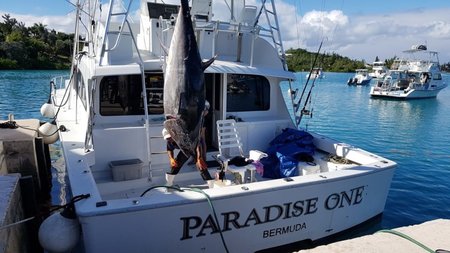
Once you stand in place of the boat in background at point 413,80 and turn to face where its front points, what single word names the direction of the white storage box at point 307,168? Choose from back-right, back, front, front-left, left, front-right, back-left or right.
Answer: back-right

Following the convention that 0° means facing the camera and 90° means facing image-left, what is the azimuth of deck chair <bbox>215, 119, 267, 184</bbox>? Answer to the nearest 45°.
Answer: approximately 315°

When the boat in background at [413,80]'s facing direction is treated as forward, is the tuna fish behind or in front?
behind

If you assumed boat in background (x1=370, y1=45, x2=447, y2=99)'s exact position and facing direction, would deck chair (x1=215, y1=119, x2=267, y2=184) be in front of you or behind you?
behind

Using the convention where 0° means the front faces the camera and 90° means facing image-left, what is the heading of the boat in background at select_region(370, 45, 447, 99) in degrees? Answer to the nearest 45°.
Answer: approximately 225°

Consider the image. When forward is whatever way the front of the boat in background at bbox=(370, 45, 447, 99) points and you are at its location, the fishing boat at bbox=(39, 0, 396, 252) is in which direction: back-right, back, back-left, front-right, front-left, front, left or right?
back-right

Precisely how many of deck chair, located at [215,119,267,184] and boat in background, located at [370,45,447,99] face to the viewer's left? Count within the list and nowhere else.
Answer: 0

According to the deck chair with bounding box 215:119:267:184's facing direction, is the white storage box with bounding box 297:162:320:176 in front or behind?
in front

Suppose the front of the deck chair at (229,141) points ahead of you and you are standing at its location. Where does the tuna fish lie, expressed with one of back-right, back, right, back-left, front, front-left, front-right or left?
front-right

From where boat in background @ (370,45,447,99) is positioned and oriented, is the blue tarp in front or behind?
behind

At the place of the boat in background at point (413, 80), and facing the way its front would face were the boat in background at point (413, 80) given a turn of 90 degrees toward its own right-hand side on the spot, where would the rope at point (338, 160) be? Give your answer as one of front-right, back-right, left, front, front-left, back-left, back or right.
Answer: front-right
